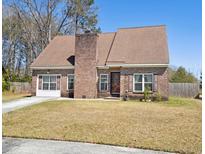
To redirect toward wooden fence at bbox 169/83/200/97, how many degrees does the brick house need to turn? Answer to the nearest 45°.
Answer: approximately 135° to its left

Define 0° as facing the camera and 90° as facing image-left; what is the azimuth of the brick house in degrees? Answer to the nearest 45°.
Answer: approximately 0°

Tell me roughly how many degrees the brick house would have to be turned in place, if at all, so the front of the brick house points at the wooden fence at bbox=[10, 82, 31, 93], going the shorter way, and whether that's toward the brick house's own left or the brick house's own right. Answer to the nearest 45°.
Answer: approximately 135° to the brick house's own right
